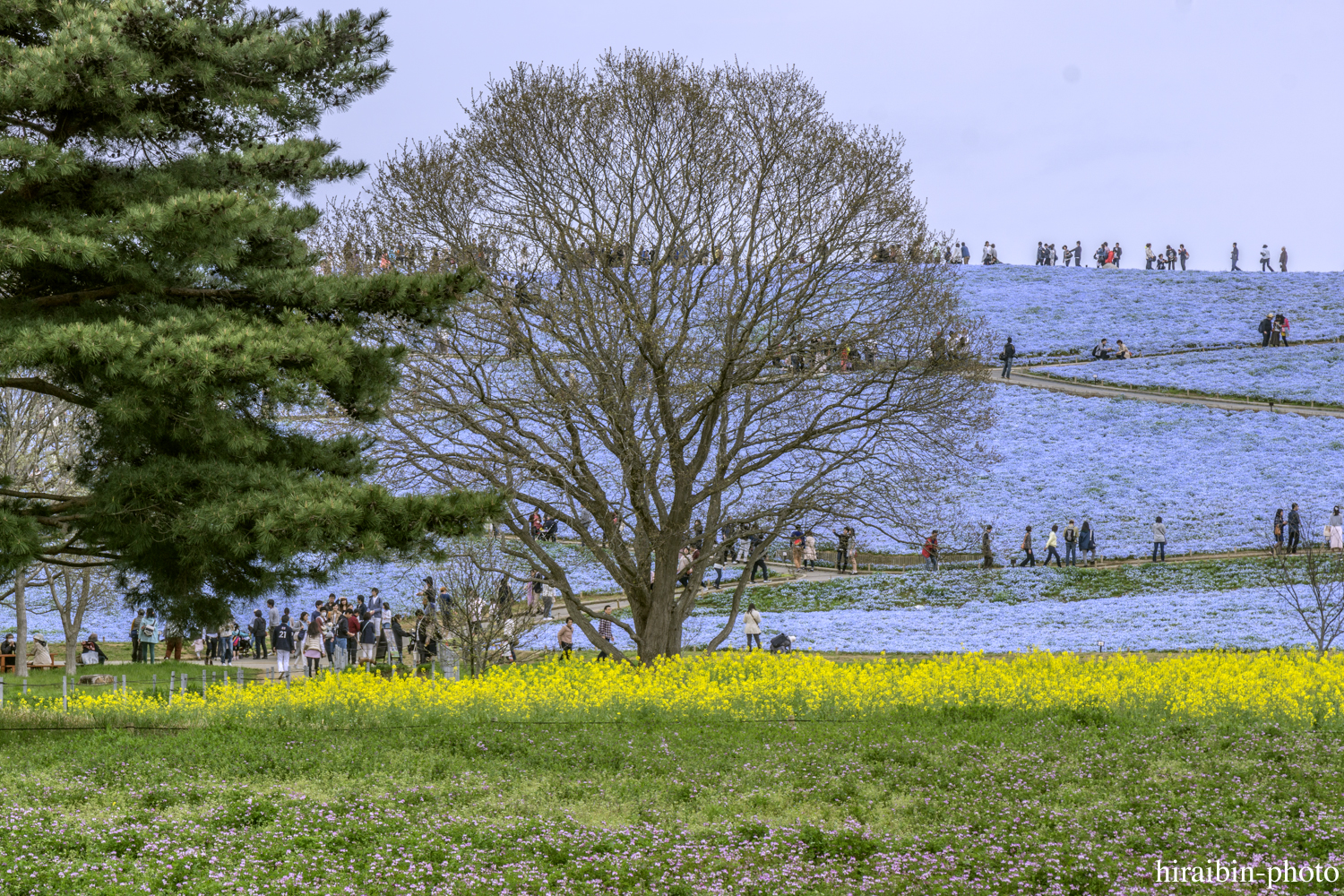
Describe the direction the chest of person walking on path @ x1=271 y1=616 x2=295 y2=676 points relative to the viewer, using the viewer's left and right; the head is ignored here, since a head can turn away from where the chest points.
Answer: facing away from the viewer
